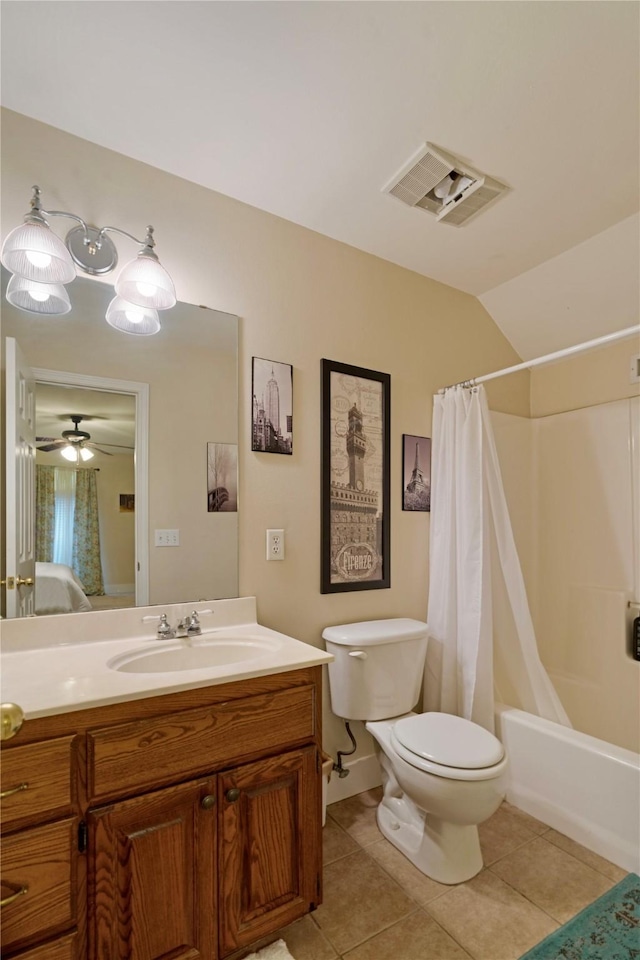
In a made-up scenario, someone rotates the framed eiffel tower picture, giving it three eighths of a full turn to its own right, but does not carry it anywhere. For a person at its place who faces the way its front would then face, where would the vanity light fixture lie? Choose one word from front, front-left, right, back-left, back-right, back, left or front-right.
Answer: front-left

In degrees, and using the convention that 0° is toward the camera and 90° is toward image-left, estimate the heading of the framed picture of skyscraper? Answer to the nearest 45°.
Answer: approximately 315°

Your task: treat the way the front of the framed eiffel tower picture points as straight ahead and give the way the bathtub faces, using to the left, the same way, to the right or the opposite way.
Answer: to the right

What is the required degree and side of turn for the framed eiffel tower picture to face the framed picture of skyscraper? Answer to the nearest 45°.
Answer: approximately 90° to its right

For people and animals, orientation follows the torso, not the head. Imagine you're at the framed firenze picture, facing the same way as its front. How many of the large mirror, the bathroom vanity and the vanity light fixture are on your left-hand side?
0

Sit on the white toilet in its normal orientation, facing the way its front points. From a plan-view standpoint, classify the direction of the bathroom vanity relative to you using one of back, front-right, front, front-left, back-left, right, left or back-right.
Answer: right

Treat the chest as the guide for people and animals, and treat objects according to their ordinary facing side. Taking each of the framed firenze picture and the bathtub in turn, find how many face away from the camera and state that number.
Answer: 0

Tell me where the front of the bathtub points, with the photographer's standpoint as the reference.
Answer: facing the viewer and to the left of the viewer

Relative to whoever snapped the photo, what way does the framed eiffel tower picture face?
facing the viewer and to the right of the viewer
